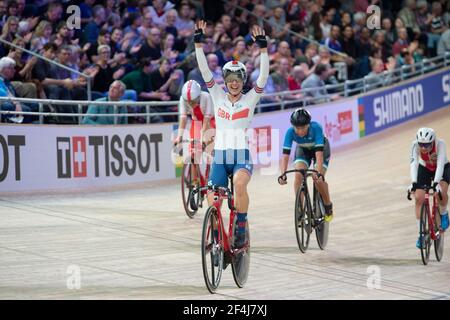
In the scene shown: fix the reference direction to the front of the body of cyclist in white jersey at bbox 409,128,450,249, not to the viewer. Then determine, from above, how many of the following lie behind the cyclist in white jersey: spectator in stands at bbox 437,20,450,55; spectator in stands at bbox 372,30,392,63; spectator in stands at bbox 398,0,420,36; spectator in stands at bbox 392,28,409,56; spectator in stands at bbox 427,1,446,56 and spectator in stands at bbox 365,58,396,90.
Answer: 6

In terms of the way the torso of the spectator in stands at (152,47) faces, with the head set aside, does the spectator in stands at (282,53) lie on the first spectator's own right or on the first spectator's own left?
on the first spectator's own left

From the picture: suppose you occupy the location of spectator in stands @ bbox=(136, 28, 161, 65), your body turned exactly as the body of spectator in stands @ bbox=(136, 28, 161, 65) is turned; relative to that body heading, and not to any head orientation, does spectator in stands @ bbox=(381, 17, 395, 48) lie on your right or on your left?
on your left

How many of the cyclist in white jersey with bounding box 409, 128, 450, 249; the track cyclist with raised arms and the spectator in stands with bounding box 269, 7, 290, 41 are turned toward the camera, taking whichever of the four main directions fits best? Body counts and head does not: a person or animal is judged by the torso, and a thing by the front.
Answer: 3

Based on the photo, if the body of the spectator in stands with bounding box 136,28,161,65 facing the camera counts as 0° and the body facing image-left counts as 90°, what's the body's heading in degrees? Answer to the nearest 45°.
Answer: approximately 315°

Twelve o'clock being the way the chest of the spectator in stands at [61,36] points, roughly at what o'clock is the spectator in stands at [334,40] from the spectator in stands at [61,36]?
the spectator in stands at [334,40] is roughly at 9 o'clock from the spectator in stands at [61,36].

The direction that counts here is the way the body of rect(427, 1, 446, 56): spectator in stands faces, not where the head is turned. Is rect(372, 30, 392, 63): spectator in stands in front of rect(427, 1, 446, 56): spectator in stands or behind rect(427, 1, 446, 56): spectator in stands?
in front

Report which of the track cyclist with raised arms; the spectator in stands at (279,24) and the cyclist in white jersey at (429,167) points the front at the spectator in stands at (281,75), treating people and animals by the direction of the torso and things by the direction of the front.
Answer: the spectator in stands at (279,24)

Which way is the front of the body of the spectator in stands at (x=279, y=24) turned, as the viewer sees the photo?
toward the camera

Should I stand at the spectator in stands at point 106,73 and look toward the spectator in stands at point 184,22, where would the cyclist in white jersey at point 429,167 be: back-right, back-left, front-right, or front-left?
back-right

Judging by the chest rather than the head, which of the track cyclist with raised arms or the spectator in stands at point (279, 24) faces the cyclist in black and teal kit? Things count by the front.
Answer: the spectator in stands

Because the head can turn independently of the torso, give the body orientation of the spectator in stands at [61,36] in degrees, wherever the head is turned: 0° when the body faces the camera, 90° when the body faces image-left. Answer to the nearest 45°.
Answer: approximately 315°

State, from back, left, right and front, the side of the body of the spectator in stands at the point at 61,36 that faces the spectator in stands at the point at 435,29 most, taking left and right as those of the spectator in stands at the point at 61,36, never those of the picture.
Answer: left
